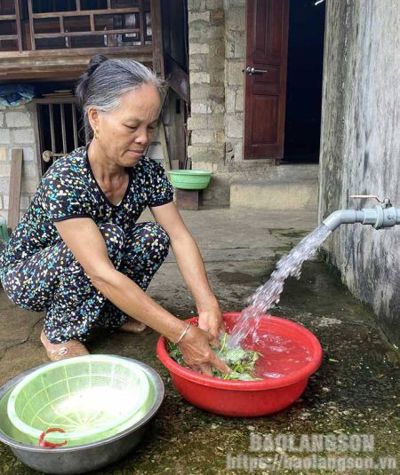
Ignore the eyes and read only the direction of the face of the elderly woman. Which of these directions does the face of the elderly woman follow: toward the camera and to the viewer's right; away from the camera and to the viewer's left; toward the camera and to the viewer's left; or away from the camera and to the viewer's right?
toward the camera and to the viewer's right

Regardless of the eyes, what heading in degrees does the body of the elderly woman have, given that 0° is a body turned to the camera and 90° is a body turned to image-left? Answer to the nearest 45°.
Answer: approximately 315°

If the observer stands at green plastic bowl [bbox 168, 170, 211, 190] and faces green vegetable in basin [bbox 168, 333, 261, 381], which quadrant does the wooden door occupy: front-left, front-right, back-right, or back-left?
back-left

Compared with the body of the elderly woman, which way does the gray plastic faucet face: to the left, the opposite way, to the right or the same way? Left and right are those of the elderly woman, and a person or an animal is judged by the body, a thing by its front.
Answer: the opposite way

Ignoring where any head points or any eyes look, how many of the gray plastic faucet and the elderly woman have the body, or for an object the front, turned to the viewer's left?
1

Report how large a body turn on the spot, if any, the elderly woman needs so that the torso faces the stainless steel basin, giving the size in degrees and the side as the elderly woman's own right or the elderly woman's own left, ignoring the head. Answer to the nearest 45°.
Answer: approximately 45° to the elderly woman's own right

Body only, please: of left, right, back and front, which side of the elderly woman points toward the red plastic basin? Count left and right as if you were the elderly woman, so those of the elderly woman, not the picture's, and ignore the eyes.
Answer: front

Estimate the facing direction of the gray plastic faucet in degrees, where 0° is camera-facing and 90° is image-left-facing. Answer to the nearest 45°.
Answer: approximately 90°

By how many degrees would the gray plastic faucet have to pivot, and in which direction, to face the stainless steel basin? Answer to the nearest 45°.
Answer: approximately 45° to its left
